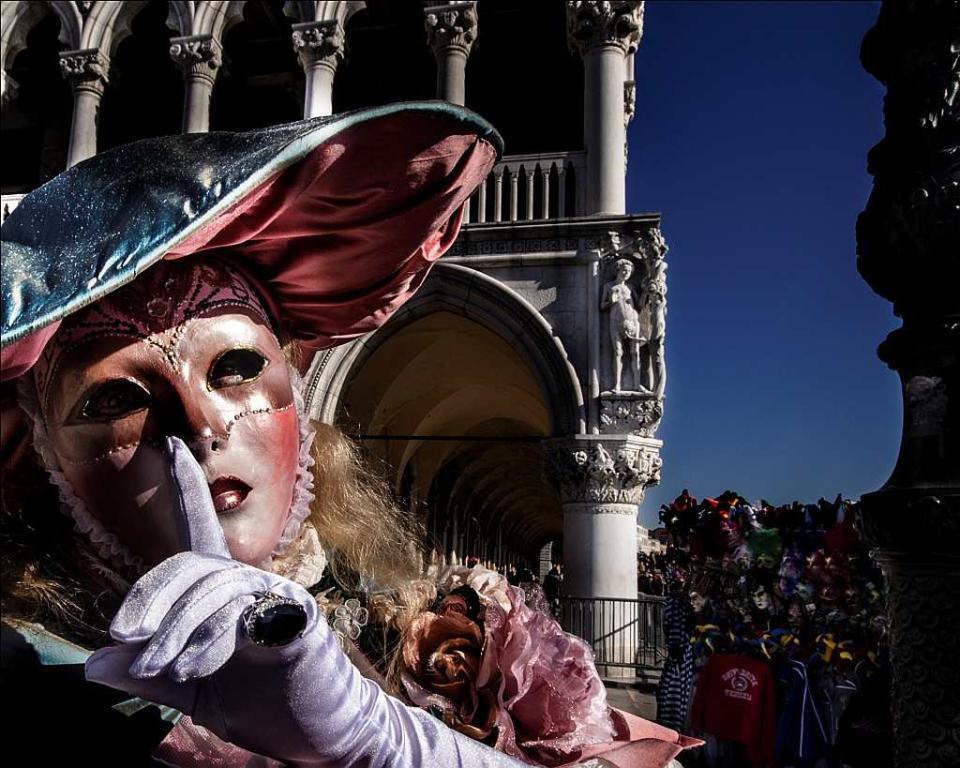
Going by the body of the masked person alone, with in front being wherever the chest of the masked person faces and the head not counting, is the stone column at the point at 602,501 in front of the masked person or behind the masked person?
behind

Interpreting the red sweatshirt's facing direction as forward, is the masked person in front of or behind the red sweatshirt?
in front

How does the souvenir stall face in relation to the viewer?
toward the camera

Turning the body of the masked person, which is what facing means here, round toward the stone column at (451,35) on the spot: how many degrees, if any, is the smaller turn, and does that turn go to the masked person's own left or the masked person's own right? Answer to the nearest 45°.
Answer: approximately 180°

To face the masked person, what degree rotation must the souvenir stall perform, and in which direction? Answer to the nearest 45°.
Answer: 0° — it already faces them

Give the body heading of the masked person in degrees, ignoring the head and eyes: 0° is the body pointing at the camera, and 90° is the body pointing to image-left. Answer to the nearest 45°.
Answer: approximately 0°

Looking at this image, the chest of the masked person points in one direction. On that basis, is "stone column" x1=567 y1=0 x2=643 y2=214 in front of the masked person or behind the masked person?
behind

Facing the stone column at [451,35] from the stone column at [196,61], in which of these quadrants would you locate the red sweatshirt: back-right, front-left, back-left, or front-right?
front-right

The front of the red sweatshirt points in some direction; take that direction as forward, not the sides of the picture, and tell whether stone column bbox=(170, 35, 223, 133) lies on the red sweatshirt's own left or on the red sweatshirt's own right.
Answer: on the red sweatshirt's own right

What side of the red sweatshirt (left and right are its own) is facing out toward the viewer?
front

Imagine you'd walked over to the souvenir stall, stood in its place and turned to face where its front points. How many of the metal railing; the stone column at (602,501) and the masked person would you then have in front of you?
1

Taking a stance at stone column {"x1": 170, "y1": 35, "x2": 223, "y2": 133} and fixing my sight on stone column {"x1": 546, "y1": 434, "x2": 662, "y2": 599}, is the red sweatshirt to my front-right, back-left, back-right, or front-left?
front-right
